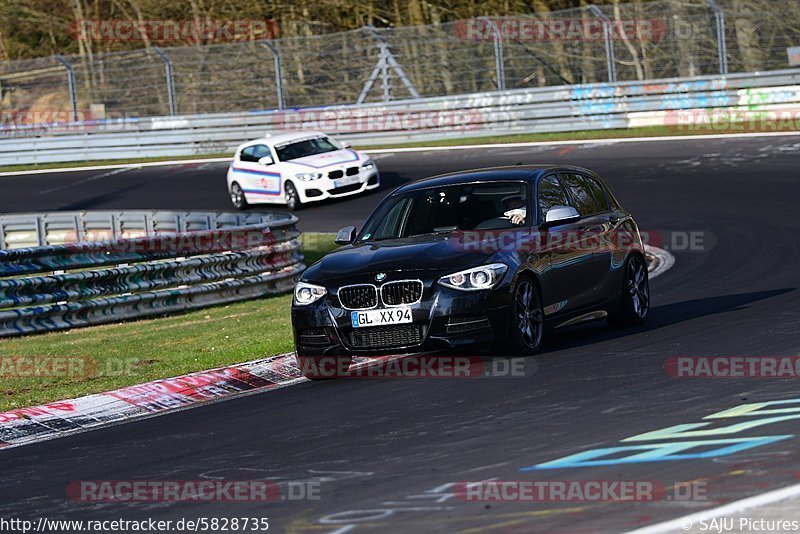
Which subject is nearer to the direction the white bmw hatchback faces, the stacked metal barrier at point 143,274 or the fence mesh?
the stacked metal barrier

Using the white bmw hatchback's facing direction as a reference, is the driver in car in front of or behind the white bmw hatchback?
in front

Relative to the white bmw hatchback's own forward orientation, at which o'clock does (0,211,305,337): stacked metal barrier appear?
The stacked metal barrier is roughly at 2 o'clock from the white bmw hatchback.

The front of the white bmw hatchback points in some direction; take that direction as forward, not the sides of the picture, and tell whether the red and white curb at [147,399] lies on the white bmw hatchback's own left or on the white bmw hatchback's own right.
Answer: on the white bmw hatchback's own right

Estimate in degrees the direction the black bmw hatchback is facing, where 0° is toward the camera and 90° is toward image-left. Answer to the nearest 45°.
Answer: approximately 45°

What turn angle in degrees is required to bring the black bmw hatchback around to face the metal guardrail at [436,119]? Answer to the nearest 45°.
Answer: approximately 135° to its right

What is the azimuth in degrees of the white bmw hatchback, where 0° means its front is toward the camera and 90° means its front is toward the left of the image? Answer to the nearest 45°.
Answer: approximately 315°

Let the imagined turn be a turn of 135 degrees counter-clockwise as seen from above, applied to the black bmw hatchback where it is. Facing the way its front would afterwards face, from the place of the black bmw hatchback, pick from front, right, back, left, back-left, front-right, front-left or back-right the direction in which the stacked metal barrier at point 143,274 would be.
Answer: back-left
